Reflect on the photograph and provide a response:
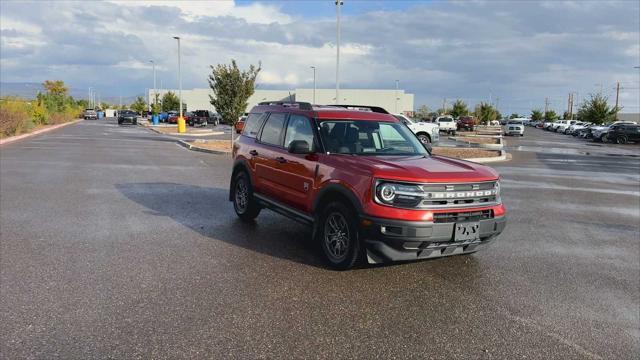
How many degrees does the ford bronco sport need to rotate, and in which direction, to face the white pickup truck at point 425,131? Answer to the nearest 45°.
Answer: approximately 135° to its left

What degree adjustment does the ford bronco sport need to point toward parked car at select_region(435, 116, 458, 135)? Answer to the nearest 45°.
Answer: approximately 135° to its left

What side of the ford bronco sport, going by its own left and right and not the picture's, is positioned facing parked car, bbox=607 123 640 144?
left

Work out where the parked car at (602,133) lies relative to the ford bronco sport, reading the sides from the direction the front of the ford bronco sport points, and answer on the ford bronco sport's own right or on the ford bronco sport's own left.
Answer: on the ford bronco sport's own left

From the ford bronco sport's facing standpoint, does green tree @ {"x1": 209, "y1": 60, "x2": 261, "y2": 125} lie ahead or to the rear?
to the rear

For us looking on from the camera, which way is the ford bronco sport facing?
facing the viewer and to the right of the viewer
